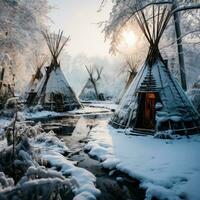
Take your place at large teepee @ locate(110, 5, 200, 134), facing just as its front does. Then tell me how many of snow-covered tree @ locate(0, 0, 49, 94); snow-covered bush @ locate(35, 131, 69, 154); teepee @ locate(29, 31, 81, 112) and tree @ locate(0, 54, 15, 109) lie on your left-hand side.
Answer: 0

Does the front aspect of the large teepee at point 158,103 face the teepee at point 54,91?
no

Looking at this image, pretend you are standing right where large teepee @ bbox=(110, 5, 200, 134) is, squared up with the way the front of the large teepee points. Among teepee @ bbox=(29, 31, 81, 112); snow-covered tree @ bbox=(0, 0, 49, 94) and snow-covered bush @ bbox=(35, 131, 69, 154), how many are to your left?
0

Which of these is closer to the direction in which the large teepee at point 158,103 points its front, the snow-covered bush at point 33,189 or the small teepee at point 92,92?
the snow-covered bush

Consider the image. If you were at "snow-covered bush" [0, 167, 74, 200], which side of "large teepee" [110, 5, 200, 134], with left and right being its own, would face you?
front

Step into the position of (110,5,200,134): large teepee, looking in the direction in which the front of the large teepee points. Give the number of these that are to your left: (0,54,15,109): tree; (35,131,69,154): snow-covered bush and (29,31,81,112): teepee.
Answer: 0

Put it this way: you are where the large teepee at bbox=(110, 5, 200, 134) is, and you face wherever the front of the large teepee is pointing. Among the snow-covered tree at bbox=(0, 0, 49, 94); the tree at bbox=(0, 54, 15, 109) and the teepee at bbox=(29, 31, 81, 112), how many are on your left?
0

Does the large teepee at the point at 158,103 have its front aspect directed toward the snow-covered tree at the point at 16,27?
no

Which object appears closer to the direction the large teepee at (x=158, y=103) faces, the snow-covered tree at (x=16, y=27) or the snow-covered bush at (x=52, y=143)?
the snow-covered bush

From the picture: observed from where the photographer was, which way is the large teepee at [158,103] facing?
facing the viewer

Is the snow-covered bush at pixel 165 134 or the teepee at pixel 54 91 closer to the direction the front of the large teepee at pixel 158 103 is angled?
the snow-covered bush

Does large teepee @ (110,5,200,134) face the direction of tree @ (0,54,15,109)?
no
